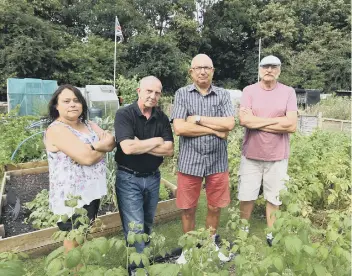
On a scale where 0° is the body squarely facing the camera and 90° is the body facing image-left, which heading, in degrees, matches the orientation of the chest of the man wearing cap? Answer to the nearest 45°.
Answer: approximately 0°

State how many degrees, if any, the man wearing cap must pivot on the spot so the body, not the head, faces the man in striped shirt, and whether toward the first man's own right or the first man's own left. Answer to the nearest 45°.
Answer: approximately 45° to the first man's own right

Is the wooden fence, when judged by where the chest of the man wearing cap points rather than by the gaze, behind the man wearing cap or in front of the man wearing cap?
behind

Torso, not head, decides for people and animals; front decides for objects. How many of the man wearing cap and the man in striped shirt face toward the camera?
2

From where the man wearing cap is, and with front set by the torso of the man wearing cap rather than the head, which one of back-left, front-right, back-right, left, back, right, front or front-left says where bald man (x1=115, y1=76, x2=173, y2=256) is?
front-right

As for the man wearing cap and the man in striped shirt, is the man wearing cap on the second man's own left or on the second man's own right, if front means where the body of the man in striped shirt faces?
on the second man's own left

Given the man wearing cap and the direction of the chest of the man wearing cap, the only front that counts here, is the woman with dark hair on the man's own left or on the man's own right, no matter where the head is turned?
on the man's own right

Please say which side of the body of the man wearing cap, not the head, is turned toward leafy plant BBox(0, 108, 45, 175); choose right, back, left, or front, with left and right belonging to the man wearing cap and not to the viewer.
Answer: right

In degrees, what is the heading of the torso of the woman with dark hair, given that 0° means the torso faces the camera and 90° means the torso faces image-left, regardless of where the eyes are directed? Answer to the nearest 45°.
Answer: approximately 315°
